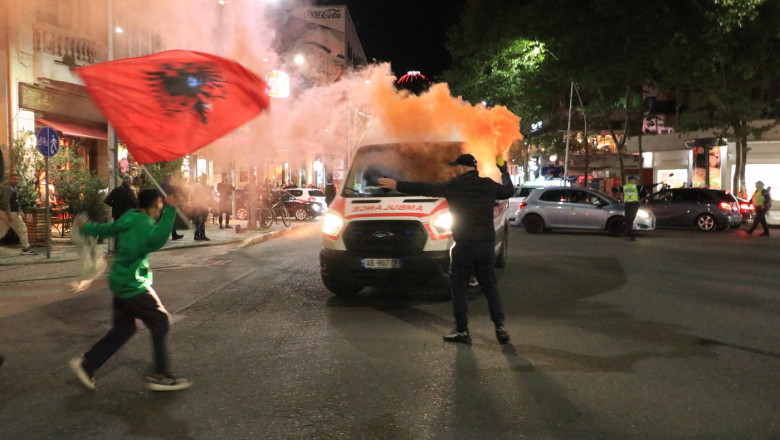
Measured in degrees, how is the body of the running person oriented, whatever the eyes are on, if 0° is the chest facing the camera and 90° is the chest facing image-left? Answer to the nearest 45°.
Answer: approximately 270°

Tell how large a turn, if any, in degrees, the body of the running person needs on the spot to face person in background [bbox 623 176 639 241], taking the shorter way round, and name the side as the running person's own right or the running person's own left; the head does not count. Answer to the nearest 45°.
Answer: approximately 45° to the running person's own left

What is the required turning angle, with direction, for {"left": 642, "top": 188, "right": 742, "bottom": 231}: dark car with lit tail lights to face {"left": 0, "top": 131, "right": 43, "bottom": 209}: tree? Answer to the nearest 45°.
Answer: approximately 45° to its left

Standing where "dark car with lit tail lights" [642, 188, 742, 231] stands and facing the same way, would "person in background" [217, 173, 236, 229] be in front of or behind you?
in front

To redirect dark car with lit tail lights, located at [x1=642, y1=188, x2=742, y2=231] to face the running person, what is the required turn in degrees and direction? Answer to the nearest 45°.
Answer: approximately 90° to its left

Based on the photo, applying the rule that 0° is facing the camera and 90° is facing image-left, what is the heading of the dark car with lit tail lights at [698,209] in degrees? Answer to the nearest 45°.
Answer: approximately 90°

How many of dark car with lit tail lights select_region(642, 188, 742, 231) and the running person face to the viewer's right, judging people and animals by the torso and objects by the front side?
1
